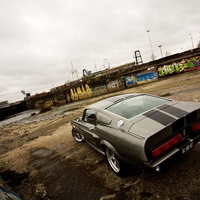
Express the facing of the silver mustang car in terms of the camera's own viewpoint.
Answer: facing away from the viewer and to the left of the viewer
